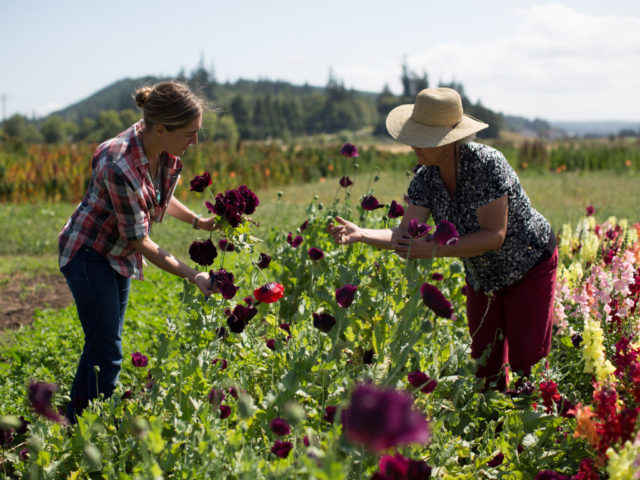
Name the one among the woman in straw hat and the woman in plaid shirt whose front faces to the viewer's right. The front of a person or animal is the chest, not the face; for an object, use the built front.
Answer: the woman in plaid shirt

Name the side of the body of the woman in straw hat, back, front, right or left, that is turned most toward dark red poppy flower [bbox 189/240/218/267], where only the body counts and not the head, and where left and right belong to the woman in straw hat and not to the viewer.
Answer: front

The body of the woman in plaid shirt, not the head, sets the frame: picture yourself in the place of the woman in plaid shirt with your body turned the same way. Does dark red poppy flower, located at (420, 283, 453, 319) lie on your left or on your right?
on your right

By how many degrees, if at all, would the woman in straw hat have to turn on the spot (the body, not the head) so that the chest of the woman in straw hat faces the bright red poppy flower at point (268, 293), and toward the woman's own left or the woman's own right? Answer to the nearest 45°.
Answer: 0° — they already face it

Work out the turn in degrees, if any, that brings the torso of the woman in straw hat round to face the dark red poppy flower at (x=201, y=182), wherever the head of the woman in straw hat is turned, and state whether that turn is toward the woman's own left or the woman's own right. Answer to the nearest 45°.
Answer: approximately 45° to the woman's own right

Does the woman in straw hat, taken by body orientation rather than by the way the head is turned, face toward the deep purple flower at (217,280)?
yes

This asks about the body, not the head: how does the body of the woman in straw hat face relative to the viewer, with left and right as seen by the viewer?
facing the viewer and to the left of the viewer

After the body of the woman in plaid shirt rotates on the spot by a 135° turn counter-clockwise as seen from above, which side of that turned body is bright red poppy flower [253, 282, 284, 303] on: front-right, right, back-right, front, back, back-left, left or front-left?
back

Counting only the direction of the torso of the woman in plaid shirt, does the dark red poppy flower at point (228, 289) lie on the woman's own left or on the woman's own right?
on the woman's own right

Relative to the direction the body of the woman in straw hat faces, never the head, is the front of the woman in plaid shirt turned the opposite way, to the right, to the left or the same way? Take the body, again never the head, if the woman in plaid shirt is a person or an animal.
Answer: the opposite way

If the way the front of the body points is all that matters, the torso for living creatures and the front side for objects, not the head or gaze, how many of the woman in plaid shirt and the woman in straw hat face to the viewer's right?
1

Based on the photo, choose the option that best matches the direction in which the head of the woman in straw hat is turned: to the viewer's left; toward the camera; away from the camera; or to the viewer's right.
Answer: to the viewer's left

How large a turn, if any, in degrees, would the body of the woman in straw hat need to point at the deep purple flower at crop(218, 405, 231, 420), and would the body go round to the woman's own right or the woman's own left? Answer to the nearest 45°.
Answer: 0° — they already face it

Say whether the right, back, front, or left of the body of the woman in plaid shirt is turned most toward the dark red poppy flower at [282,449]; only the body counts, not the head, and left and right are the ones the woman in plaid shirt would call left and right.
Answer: right

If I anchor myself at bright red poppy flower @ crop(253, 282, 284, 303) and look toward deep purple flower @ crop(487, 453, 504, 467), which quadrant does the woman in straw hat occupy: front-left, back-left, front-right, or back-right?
front-left

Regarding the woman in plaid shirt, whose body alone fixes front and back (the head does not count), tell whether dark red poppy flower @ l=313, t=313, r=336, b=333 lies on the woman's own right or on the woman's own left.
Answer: on the woman's own right

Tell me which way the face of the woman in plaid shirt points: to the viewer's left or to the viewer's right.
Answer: to the viewer's right

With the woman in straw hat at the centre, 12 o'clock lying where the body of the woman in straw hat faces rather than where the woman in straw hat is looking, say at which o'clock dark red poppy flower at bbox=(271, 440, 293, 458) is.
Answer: The dark red poppy flower is roughly at 11 o'clock from the woman in straw hat.

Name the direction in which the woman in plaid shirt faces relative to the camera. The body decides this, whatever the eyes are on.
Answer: to the viewer's right
